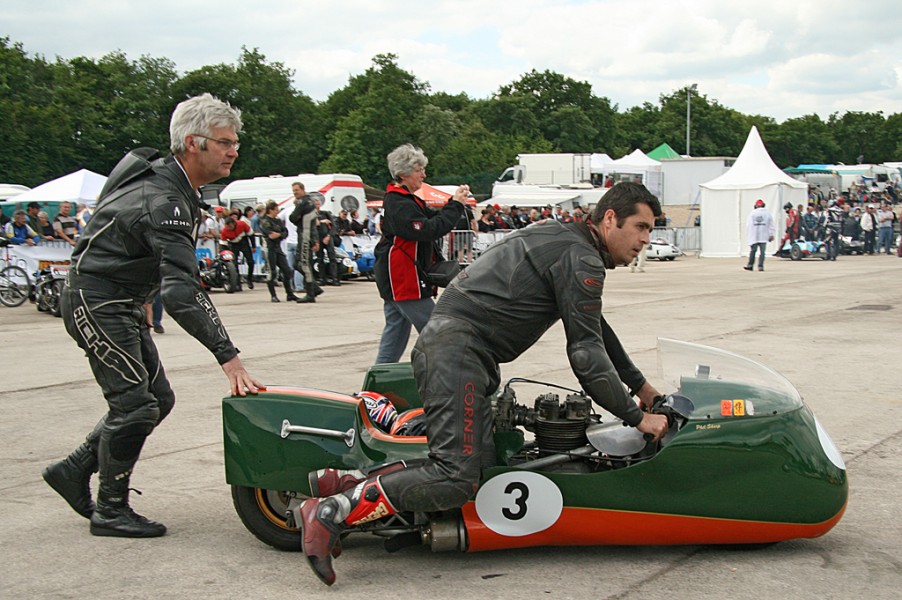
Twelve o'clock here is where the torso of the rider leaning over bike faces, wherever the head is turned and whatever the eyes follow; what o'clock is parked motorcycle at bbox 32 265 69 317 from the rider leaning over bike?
The parked motorcycle is roughly at 8 o'clock from the rider leaning over bike.

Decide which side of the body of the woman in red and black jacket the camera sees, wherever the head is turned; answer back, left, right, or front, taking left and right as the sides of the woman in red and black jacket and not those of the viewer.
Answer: right

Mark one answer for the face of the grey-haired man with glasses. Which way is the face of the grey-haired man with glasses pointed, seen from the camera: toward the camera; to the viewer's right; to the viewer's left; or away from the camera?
to the viewer's right

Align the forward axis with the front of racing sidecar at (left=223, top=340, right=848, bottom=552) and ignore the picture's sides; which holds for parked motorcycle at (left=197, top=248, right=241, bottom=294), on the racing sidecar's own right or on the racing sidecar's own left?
on the racing sidecar's own left

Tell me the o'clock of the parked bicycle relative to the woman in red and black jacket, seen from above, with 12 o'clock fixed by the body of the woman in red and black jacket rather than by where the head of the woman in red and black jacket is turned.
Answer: The parked bicycle is roughly at 8 o'clock from the woman in red and black jacket.

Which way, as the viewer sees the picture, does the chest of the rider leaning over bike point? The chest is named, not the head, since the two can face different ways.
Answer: to the viewer's right

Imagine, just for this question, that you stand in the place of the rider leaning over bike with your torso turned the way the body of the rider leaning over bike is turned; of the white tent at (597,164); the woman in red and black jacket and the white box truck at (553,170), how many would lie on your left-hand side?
3

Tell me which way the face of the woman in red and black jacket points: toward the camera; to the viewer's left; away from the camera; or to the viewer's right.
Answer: to the viewer's right

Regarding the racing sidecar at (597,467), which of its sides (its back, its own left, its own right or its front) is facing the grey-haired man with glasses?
back

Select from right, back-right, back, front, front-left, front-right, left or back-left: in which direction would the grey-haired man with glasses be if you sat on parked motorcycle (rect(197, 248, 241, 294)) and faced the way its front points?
front-right

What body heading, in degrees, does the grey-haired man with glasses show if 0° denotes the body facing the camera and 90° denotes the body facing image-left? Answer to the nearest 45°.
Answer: approximately 270°

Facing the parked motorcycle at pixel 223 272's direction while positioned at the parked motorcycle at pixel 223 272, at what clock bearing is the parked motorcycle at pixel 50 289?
the parked motorcycle at pixel 50 289 is roughly at 3 o'clock from the parked motorcycle at pixel 223 272.
